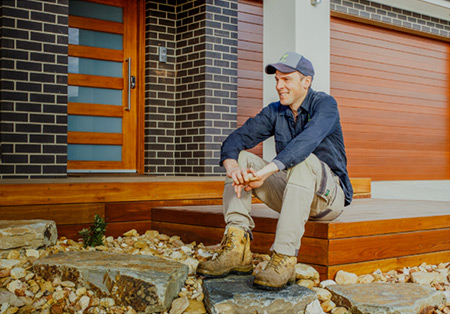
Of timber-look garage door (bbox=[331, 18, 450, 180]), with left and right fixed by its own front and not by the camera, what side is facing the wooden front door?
right

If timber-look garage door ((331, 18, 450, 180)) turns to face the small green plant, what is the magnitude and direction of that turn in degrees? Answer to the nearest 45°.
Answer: approximately 45° to its right

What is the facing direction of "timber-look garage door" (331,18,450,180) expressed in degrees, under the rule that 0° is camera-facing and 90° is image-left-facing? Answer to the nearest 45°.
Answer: approximately 315°

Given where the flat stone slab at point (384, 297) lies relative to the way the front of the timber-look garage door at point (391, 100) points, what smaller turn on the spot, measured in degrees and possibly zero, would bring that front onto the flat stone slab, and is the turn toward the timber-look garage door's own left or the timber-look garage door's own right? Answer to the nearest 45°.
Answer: approximately 45° to the timber-look garage door's own right

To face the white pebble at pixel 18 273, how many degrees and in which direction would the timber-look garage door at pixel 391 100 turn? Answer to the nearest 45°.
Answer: approximately 45° to its right

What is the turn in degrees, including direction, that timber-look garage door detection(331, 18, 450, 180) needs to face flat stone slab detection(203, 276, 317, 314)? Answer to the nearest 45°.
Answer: approximately 45° to its right

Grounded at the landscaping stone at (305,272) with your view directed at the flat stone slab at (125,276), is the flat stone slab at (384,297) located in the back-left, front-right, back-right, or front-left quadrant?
back-left
